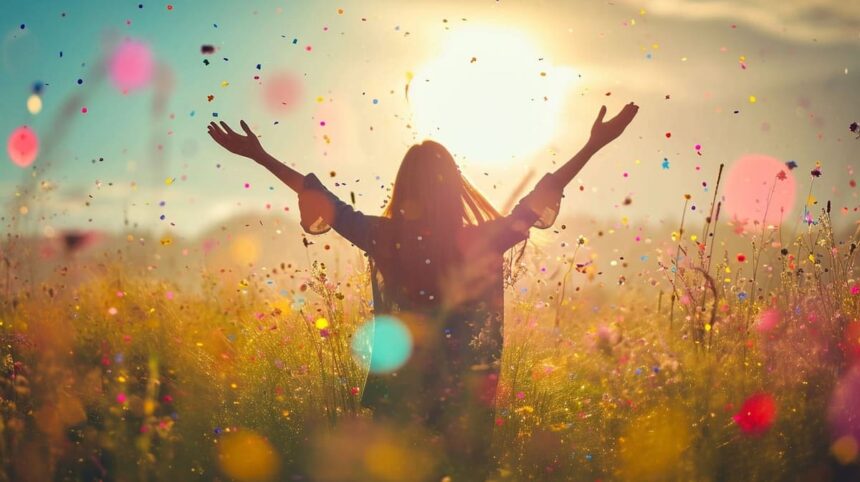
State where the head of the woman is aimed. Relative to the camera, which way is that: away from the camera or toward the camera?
away from the camera

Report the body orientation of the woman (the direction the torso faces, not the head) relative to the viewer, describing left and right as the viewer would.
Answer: facing away from the viewer
